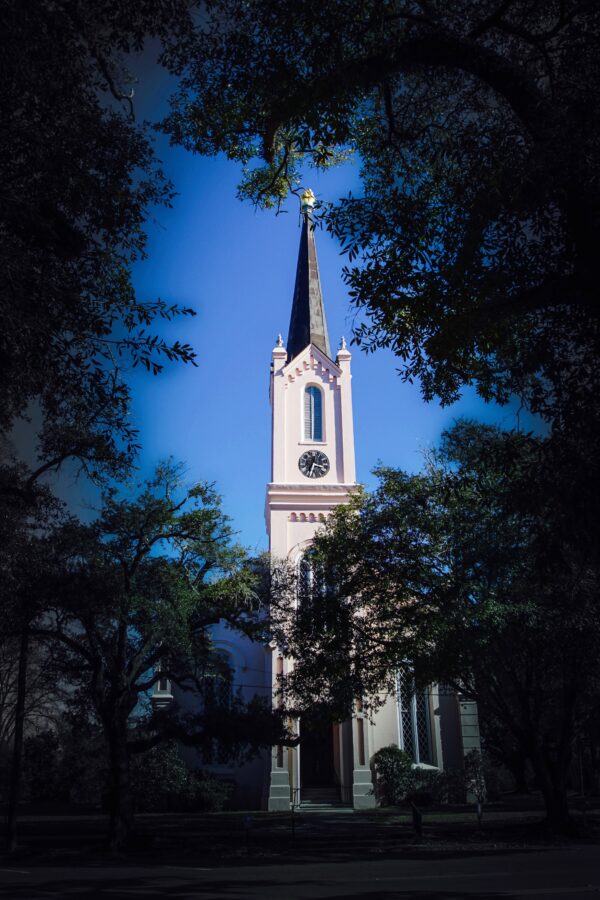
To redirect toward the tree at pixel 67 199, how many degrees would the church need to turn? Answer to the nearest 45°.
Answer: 0° — it already faces it

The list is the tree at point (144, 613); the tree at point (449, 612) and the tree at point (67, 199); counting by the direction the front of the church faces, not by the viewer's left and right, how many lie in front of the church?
3

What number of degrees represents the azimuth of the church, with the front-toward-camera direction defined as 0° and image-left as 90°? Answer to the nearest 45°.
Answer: approximately 0°

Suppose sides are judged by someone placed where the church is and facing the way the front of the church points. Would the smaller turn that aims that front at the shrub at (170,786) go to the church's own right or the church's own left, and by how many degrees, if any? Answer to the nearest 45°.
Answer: approximately 45° to the church's own right

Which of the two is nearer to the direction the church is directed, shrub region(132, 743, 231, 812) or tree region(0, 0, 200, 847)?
the tree

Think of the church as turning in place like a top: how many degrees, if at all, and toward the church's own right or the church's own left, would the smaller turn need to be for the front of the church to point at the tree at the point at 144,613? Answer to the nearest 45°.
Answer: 0° — it already faces it
